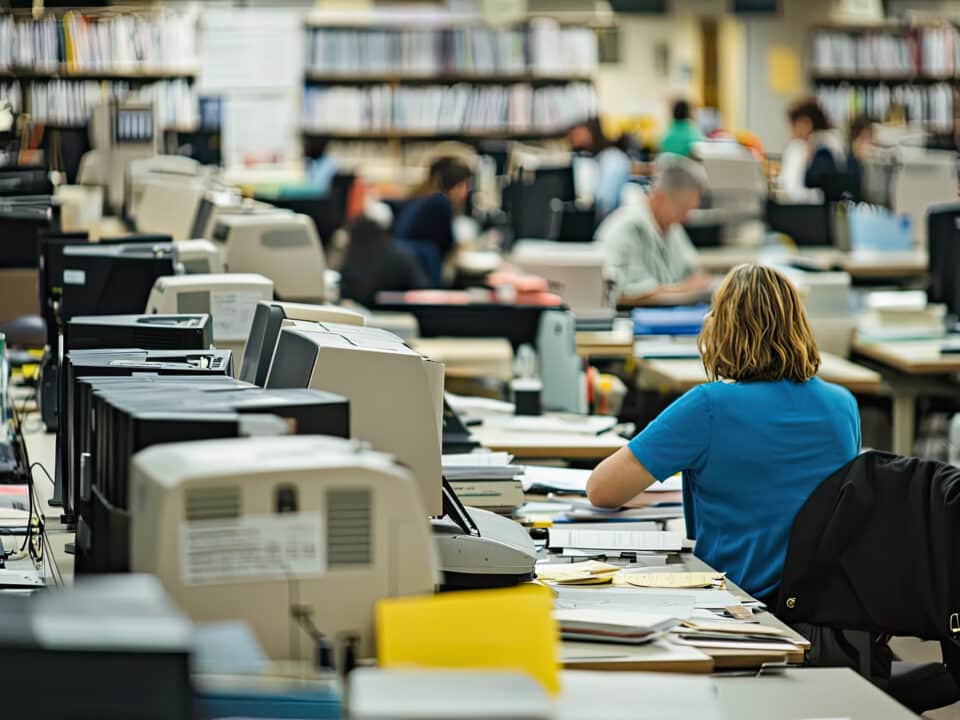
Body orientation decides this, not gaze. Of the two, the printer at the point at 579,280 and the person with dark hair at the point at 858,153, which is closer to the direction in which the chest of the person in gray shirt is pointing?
the printer

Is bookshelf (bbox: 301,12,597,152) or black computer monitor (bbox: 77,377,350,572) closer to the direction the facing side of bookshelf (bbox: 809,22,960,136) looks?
the black computer monitor

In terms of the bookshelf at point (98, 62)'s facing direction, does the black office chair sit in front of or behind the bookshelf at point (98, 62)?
in front

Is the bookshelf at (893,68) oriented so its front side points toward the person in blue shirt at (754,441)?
yes

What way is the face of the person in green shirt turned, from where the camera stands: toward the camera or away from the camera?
away from the camera

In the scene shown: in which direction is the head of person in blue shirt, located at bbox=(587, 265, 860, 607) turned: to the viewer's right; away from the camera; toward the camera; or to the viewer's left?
away from the camera

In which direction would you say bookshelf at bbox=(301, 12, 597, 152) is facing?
toward the camera

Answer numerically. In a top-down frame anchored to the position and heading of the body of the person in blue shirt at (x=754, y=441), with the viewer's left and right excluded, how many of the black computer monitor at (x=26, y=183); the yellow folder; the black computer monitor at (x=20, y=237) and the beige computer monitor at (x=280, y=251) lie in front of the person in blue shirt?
3

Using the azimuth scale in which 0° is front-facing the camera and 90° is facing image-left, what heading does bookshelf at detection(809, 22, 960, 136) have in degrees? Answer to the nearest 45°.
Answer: approximately 0°

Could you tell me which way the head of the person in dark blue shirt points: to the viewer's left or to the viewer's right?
to the viewer's right

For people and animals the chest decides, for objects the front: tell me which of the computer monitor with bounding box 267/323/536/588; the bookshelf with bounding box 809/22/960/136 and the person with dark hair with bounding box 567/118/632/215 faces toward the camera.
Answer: the bookshelf
